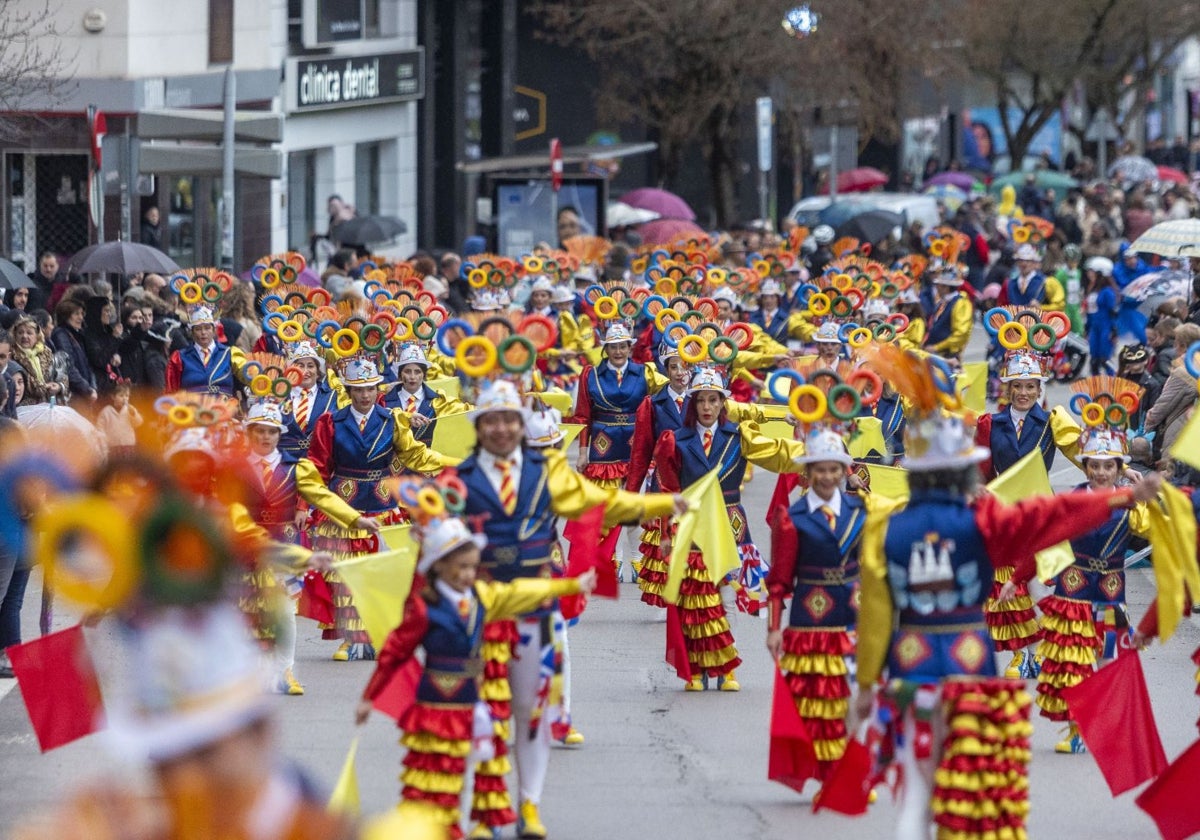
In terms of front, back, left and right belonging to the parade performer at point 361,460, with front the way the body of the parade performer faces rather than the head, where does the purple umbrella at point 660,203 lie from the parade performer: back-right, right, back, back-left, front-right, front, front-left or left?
back

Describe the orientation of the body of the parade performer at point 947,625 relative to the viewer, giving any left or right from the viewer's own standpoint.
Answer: facing away from the viewer

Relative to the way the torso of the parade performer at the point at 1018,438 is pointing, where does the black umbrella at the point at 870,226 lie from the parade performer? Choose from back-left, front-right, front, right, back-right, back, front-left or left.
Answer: back

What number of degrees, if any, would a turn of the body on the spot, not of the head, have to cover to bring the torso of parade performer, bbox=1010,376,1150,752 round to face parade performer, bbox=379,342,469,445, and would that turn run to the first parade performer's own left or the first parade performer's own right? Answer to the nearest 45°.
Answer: approximately 135° to the first parade performer's own right

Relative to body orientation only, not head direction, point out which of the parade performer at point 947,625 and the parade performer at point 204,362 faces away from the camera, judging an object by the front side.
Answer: the parade performer at point 947,625

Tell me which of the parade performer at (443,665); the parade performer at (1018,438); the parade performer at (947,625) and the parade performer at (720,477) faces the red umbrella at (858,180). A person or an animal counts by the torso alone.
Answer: the parade performer at (947,625)

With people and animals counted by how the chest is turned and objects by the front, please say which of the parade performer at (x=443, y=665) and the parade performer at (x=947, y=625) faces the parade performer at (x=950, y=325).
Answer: the parade performer at (x=947, y=625)

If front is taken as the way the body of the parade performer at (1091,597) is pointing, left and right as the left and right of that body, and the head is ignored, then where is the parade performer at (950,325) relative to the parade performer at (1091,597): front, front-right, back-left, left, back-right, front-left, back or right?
back

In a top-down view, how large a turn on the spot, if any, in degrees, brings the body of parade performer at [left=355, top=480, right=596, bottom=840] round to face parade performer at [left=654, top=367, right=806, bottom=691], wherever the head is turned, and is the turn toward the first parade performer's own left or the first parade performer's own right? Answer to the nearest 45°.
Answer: approximately 135° to the first parade performer's own left

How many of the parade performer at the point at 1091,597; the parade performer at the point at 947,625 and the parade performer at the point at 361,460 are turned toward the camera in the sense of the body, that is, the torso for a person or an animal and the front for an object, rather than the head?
2

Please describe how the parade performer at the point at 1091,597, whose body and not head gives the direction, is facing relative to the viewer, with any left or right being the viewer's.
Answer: facing the viewer

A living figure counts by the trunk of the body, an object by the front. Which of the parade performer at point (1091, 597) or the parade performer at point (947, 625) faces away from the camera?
the parade performer at point (947, 625)

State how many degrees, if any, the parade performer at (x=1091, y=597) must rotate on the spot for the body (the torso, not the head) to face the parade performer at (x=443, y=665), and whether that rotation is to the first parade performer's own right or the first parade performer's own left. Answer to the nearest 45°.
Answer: approximately 45° to the first parade performer's own right
